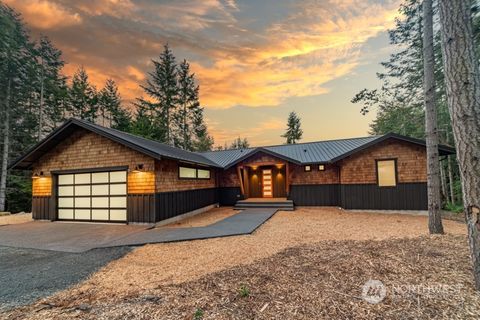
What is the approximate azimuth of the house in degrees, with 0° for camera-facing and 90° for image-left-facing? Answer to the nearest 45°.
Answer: approximately 0°

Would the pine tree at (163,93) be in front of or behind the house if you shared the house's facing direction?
behind

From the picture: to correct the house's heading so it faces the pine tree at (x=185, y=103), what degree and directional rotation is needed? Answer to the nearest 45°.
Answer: approximately 180°

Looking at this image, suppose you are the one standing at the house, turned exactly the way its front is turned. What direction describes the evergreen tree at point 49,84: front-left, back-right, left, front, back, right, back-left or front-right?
back-right

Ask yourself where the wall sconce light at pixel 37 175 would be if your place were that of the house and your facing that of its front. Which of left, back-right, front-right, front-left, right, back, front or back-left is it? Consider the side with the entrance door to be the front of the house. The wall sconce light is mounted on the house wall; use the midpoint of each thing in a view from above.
right

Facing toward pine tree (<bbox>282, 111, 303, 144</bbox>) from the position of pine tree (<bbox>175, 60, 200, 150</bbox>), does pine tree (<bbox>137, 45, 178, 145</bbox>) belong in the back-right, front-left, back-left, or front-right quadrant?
back-left
